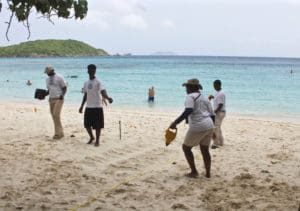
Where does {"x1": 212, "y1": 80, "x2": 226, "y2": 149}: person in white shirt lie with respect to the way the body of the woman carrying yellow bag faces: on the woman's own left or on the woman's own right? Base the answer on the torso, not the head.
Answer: on the woman's own right

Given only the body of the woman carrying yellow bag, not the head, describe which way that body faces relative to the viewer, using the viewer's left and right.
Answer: facing away from the viewer and to the left of the viewer

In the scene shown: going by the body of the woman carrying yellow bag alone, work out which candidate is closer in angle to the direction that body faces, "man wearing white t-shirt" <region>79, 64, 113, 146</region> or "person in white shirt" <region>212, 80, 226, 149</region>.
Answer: the man wearing white t-shirt

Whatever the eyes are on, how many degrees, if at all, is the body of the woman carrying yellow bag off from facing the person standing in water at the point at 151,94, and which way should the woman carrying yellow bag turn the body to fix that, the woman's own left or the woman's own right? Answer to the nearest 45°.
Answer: approximately 45° to the woman's own right

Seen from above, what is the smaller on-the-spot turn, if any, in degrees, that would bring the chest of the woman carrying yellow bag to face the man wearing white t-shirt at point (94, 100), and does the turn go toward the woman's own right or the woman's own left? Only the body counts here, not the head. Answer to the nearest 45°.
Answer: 0° — they already face them

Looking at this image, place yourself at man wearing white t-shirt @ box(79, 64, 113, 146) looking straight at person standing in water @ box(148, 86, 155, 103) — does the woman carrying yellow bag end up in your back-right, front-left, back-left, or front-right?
back-right
